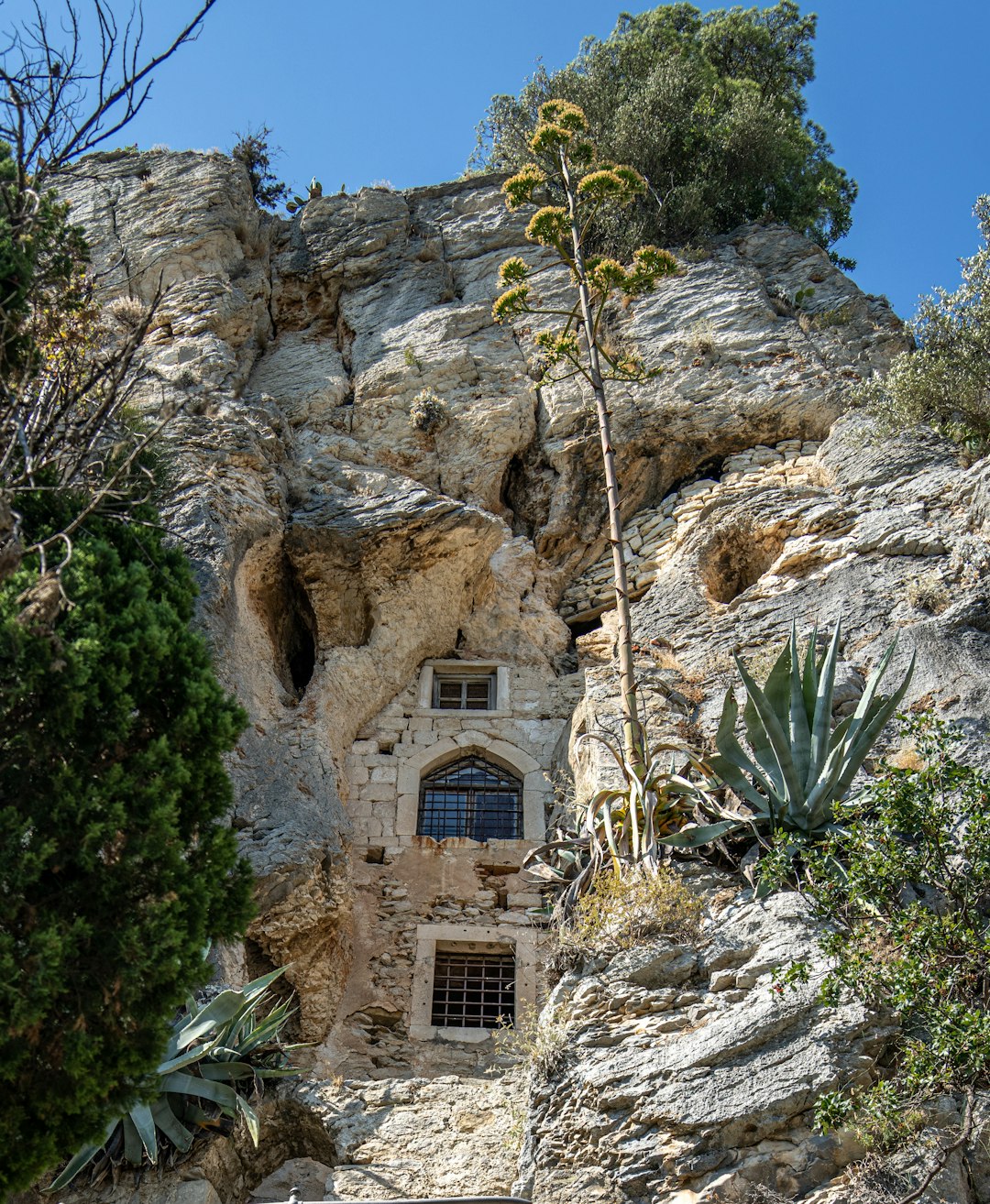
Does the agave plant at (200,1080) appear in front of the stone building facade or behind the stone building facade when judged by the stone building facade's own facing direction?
in front

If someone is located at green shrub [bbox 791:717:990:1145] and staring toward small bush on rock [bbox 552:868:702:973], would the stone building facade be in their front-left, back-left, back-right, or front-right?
front-right

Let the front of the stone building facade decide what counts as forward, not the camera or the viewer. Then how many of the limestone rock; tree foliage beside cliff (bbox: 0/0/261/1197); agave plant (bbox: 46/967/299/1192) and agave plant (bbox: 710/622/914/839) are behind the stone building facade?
0

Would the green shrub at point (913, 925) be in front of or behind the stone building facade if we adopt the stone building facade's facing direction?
in front

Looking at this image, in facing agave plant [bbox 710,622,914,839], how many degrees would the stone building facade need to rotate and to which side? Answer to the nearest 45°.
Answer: approximately 45° to its left

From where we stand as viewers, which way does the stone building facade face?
facing the viewer

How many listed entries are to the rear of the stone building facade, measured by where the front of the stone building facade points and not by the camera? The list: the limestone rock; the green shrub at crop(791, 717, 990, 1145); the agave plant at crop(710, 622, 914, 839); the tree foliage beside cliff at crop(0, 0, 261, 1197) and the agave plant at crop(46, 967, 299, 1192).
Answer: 0

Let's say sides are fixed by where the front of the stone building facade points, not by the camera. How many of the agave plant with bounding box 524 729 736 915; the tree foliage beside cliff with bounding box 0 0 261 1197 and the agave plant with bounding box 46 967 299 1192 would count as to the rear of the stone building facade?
0

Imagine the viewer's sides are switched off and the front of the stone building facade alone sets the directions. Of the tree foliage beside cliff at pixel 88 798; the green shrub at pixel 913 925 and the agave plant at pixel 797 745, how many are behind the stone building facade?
0
